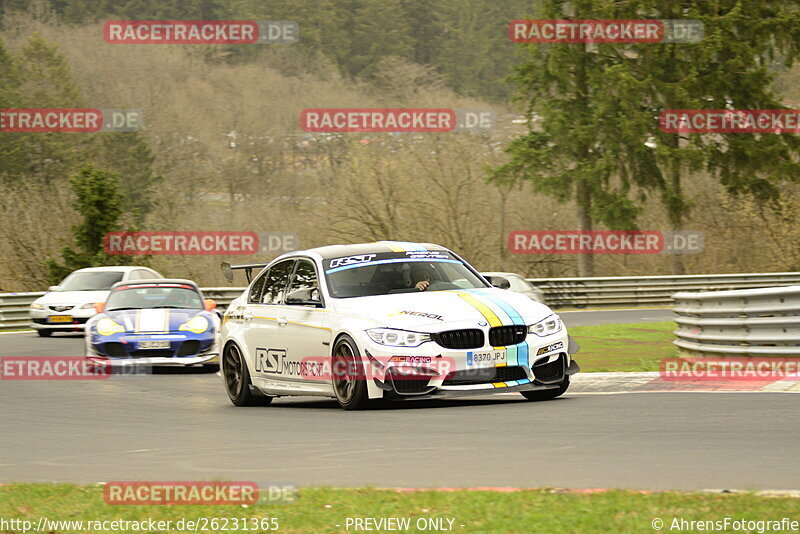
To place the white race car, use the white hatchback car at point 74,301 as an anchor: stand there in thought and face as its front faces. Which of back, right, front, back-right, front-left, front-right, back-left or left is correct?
front-left

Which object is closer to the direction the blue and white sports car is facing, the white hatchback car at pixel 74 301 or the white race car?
the white race car

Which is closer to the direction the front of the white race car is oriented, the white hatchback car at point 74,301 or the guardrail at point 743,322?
the guardrail

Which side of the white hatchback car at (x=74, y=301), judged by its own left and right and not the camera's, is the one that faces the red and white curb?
front

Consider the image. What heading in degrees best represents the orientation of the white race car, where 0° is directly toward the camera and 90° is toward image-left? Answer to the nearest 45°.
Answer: approximately 315°

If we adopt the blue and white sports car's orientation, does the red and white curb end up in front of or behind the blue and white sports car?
in front

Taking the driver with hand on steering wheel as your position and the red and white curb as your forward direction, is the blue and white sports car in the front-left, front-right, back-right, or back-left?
back-left

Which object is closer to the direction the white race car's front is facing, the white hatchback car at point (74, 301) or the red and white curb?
the red and white curb

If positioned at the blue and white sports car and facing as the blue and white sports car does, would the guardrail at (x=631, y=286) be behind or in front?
behind
